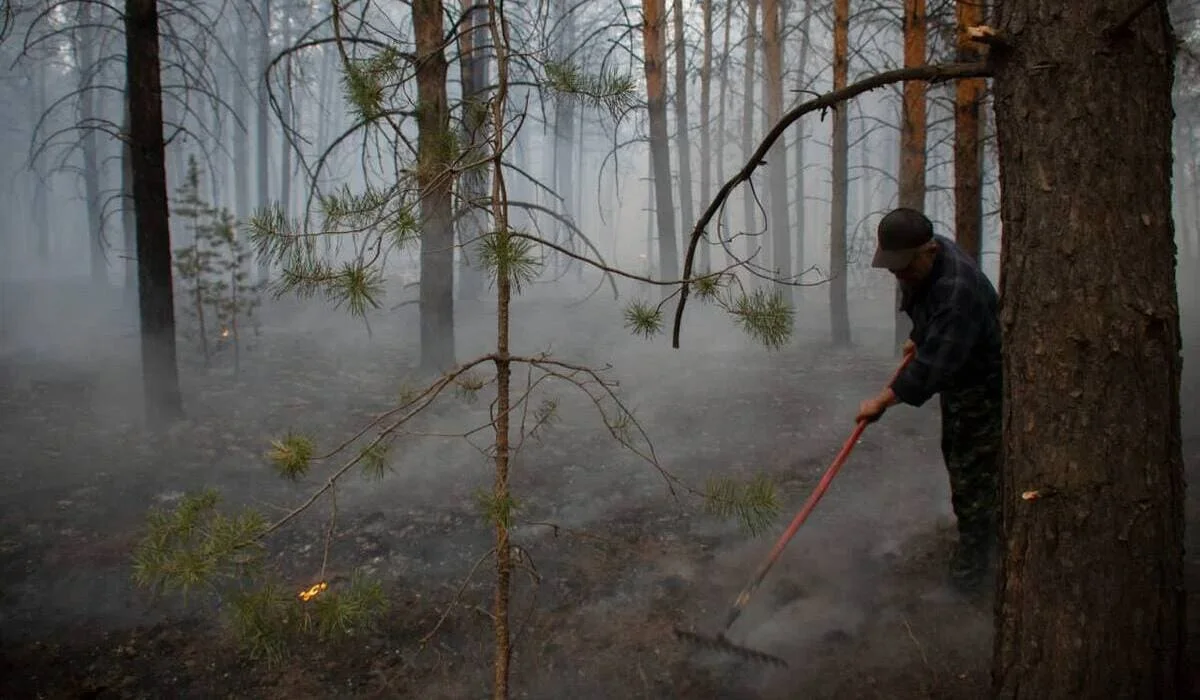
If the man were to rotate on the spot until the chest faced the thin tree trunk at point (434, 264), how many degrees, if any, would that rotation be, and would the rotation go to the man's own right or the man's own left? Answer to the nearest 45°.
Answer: approximately 45° to the man's own right

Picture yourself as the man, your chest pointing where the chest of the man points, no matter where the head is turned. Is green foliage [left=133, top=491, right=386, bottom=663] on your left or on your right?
on your left

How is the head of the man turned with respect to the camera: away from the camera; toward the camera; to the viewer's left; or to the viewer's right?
to the viewer's left

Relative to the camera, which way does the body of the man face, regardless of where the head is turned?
to the viewer's left

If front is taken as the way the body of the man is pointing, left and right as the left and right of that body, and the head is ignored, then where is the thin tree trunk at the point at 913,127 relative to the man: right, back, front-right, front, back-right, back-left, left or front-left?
right

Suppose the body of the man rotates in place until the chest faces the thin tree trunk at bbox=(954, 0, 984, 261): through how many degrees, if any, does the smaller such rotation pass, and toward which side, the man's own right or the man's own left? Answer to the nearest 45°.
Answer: approximately 90° to the man's own right

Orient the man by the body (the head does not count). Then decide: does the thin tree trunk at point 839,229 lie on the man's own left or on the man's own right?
on the man's own right

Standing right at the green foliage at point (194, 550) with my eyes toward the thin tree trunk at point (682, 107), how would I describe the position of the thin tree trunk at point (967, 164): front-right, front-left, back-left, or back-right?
front-right

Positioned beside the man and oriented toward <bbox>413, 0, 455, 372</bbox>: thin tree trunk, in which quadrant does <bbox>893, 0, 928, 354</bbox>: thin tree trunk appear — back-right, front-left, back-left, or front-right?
front-right

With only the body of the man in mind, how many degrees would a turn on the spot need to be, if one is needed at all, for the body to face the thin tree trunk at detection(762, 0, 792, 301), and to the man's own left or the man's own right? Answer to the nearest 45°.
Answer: approximately 90° to the man's own right

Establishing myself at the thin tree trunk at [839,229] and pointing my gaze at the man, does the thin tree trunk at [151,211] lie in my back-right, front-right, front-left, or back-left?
front-right
